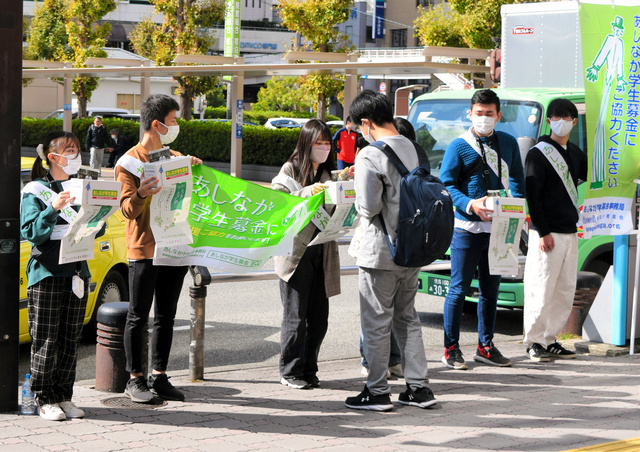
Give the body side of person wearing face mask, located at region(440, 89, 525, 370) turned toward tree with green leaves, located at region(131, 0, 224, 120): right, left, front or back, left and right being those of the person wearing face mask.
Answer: back

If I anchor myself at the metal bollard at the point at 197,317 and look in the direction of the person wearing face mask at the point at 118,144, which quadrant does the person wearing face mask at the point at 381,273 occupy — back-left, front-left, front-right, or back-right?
back-right

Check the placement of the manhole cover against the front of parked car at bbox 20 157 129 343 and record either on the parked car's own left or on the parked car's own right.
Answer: on the parked car's own left

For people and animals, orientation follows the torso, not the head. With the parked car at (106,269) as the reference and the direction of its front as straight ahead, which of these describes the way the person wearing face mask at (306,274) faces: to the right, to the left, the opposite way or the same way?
to the left

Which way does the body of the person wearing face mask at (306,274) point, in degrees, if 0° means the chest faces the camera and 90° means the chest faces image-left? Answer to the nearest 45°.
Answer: approximately 315°

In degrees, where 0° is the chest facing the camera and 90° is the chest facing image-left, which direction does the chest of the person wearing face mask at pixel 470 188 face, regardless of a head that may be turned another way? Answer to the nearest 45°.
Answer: approximately 0°

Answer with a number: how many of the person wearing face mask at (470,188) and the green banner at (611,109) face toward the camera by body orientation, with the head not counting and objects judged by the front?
2

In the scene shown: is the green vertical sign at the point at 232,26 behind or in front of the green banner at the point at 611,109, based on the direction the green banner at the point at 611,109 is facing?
behind

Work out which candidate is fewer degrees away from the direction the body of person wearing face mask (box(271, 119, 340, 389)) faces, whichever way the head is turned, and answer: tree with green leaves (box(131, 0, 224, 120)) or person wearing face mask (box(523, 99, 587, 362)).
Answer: the person wearing face mask

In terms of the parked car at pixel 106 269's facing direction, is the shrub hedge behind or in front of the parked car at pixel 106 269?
behind
